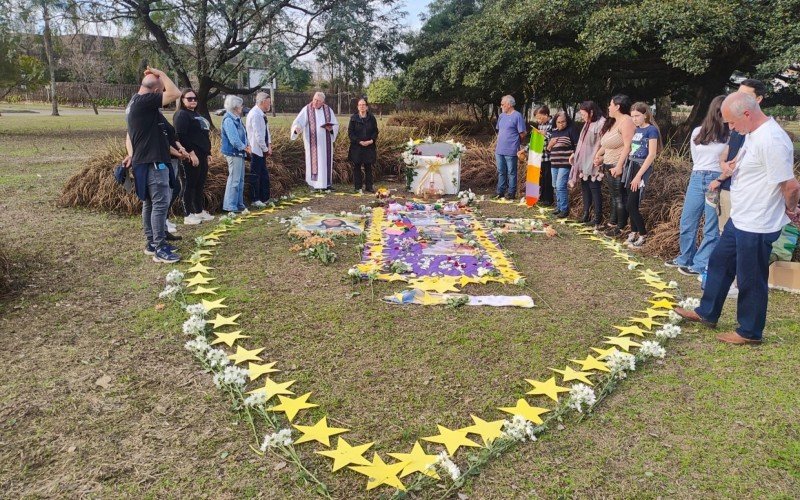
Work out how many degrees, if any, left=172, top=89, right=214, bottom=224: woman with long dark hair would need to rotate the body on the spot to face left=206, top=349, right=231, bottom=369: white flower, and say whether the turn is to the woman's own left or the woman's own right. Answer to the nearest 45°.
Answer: approximately 45° to the woman's own right

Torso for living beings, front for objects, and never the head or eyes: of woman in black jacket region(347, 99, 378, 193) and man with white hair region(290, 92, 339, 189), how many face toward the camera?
2

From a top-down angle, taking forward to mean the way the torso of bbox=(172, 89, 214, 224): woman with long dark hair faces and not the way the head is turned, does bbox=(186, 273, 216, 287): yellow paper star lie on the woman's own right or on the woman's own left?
on the woman's own right

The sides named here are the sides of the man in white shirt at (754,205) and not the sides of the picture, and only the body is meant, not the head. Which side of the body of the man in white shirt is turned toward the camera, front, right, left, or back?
left

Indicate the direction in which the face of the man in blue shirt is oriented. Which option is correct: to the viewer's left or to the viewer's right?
to the viewer's left

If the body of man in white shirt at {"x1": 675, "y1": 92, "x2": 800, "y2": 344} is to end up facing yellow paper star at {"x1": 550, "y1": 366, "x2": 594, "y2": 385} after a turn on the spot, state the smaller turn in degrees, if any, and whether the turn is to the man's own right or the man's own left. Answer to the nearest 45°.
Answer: approximately 45° to the man's own left

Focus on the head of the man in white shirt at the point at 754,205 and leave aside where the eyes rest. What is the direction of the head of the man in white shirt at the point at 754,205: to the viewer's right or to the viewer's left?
to the viewer's left

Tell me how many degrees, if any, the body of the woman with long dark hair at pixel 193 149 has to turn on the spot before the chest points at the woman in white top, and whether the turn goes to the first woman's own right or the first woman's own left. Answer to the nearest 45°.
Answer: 0° — they already face them

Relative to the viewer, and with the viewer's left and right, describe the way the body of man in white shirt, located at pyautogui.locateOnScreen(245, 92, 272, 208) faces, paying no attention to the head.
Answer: facing to the right of the viewer

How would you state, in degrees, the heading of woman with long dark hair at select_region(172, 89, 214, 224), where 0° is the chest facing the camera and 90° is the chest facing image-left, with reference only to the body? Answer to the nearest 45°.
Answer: approximately 315°
